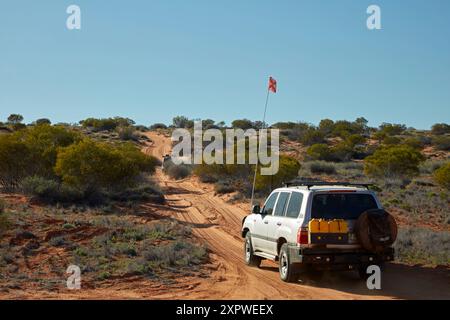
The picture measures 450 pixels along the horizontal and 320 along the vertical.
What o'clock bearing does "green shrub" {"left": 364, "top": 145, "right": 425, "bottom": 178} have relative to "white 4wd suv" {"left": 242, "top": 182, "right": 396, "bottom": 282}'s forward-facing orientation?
The green shrub is roughly at 2 o'clock from the white 4wd suv.

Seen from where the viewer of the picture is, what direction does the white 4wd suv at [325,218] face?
facing away from the viewer and to the left of the viewer

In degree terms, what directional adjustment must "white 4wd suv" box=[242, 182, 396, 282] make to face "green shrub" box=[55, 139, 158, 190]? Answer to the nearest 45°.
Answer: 0° — it already faces it

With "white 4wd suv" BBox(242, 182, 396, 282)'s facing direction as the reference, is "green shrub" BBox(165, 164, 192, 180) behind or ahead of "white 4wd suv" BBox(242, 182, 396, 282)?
ahead

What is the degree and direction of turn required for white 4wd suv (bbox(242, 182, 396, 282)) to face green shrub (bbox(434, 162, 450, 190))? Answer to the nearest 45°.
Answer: approximately 45° to its right

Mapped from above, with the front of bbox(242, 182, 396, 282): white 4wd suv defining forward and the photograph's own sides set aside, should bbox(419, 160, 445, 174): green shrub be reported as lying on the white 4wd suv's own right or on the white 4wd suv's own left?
on the white 4wd suv's own right
